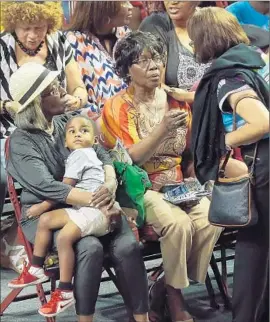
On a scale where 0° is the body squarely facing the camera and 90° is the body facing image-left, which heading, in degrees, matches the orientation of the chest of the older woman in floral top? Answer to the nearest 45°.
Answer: approximately 315°

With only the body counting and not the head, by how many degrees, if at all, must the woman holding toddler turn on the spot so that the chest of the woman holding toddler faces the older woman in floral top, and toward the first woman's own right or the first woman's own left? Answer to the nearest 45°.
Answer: approximately 45° to the first woman's own left

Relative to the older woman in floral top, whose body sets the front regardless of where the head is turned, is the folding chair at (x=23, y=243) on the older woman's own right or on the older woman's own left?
on the older woman's own right

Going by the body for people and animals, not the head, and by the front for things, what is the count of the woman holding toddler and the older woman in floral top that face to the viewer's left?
0

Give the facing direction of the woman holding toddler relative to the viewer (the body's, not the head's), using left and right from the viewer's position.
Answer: facing the viewer and to the right of the viewer
